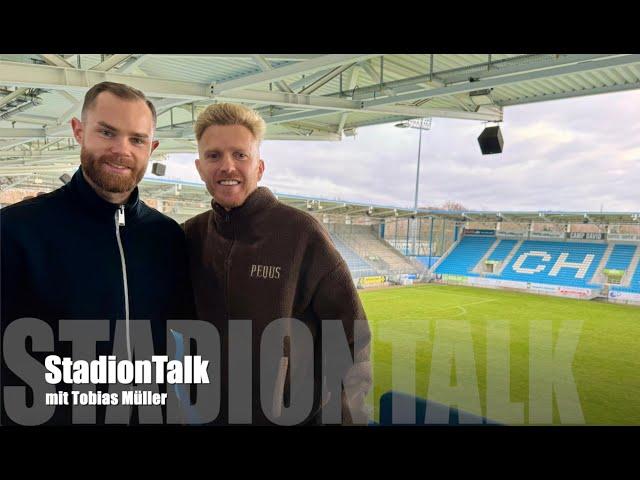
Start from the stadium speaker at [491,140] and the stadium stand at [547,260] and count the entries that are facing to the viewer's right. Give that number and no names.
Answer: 0

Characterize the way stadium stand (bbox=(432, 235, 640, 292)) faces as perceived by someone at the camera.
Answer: facing the viewer and to the left of the viewer

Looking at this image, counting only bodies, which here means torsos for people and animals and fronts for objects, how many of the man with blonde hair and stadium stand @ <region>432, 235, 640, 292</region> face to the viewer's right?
0

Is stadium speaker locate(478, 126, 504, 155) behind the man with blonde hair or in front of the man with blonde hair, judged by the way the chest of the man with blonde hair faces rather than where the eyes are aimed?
behind

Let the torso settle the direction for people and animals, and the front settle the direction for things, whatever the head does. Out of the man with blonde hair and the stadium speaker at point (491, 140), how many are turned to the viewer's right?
0

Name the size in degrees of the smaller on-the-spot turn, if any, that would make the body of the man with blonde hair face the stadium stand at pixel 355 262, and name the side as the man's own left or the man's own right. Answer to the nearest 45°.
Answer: approximately 135° to the man's own right

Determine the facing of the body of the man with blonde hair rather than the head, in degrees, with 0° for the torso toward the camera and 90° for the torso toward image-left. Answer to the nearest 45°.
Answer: approximately 45°

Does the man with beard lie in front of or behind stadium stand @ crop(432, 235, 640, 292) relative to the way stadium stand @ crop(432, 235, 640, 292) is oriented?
in front
